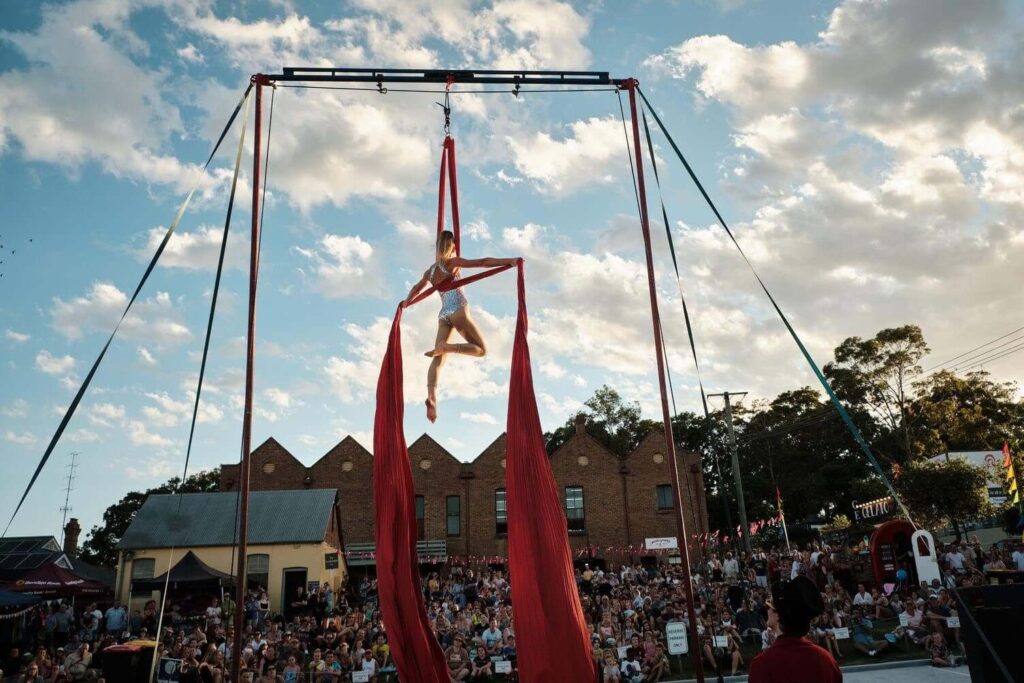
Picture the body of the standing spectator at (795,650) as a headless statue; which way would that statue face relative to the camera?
away from the camera

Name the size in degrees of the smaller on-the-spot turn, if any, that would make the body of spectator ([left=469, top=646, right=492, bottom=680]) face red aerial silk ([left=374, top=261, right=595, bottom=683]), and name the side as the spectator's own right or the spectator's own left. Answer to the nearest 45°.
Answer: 0° — they already face it

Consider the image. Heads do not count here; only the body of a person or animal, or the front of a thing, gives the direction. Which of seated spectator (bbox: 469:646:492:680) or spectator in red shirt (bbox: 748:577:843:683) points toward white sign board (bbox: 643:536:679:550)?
spectator in red shirt (bbox: 748:577:843:683)

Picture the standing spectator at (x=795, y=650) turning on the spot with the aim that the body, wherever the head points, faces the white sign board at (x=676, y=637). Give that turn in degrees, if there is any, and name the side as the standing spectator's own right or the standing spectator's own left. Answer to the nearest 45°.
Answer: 0° — they already face it

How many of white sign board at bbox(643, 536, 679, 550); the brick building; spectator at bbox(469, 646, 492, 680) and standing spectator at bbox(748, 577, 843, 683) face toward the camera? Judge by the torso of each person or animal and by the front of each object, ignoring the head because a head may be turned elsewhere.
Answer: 3

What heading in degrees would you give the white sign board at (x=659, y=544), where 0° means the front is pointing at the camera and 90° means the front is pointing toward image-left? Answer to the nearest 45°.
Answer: approximately 0°

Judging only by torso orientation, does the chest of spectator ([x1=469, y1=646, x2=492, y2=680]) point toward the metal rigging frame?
yes

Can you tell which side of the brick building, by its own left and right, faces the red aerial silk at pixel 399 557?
front

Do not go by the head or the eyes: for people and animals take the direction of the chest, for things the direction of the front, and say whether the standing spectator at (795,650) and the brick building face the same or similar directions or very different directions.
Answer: very different directions

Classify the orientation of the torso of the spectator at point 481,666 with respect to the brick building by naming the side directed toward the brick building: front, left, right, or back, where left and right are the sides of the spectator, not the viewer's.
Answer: back

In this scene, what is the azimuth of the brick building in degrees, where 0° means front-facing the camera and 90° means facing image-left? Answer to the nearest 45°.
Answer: approximately 0°

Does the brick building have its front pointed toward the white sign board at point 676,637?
yes
